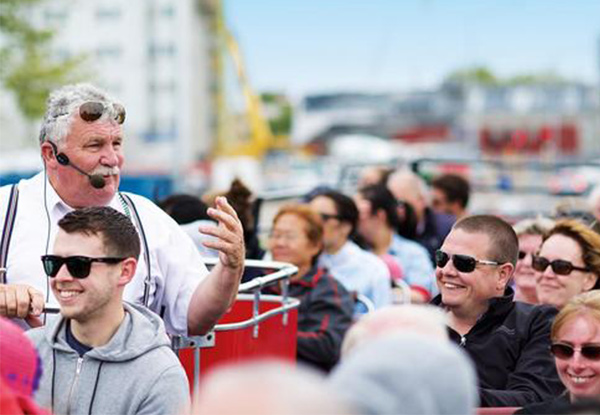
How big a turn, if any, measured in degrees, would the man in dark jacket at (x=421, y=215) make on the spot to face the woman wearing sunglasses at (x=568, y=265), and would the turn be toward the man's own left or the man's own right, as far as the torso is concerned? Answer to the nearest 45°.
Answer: approximately 90° to the man's own left

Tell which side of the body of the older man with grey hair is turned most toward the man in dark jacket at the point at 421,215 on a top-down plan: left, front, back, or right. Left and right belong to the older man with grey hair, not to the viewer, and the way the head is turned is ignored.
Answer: left

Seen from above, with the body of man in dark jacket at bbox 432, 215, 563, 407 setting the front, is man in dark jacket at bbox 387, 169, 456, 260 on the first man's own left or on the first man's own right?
on the first man's own right

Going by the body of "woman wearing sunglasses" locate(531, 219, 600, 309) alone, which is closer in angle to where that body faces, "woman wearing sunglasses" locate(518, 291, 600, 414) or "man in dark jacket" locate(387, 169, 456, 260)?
the woman wearing sunglasses

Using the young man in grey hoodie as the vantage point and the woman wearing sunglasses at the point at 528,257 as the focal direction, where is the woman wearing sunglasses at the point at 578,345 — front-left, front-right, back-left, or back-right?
front-right

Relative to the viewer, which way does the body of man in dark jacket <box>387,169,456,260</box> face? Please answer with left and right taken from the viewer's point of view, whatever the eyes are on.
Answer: facing to the left of the viewer

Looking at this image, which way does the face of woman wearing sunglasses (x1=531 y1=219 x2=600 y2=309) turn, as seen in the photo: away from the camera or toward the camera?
toward the camera

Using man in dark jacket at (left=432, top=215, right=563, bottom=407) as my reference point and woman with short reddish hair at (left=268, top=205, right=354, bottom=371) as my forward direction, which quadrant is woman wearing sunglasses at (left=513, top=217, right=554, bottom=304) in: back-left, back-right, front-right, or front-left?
front-right

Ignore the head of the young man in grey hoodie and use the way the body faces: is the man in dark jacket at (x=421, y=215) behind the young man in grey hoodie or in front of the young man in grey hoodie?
behind

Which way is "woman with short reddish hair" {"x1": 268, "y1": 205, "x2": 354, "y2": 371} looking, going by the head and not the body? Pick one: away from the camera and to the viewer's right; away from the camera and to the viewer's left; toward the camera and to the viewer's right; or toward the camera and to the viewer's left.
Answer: toward the camera and to the viewer's left

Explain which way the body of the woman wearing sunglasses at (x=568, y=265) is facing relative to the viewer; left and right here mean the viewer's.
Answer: facing the viewer and to the left of the viewer
